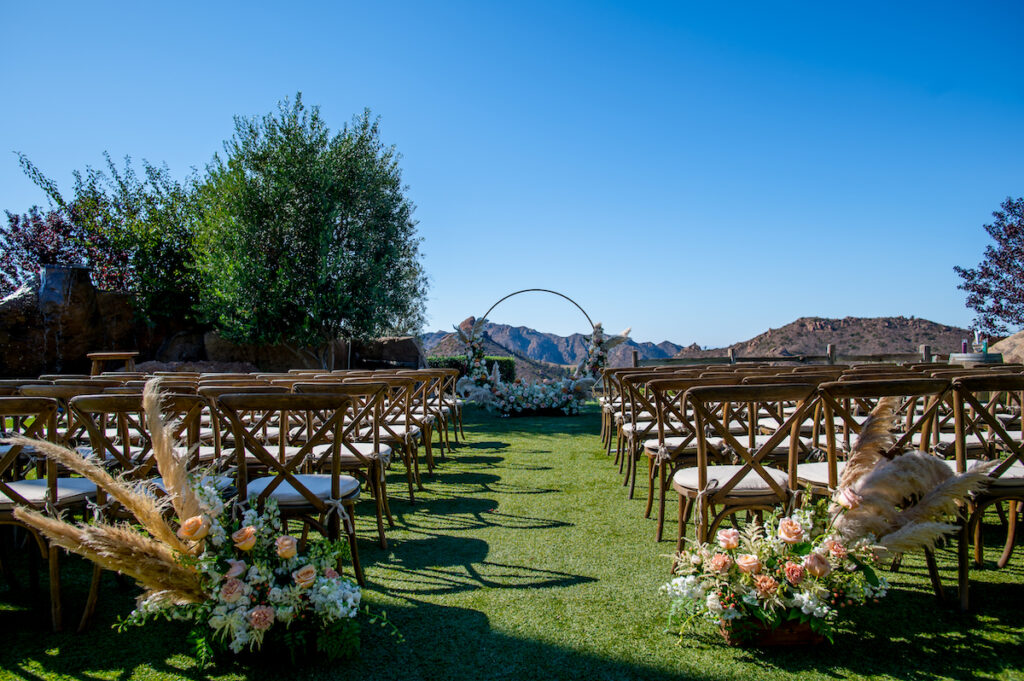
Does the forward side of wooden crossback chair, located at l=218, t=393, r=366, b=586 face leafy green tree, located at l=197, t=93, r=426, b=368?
yes

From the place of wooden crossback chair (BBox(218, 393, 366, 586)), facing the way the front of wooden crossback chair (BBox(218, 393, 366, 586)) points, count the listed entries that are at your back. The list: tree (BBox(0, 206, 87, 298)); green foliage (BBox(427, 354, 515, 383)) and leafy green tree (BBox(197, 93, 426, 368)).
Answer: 0

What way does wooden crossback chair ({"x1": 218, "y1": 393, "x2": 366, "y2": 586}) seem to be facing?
away from the camera

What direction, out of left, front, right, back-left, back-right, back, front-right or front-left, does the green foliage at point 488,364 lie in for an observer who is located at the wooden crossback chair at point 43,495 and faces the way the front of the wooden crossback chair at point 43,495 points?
front

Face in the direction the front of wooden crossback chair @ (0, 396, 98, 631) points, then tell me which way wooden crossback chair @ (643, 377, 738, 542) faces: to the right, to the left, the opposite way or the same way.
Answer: the same way

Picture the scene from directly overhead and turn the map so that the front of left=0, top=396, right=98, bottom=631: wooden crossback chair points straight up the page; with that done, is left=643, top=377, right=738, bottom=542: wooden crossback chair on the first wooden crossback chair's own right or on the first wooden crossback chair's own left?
on the first wooden crossback chair's own right

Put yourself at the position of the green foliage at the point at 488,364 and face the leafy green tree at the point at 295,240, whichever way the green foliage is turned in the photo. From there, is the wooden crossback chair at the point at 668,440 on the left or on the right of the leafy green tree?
left

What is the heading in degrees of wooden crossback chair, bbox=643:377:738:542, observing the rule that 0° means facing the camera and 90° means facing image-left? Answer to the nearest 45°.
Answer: approximately 180°

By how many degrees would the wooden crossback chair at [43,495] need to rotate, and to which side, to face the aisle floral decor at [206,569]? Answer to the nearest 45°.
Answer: approximately 90° to its right

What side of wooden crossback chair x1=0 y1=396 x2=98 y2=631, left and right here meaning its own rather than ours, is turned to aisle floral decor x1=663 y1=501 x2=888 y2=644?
right

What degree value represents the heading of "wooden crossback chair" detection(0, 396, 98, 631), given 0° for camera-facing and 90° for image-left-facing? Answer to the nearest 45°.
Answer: approximately 225°

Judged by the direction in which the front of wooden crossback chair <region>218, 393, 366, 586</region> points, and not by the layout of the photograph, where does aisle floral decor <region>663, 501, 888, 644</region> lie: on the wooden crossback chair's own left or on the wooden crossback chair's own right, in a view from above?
on the wooden crossback chair's own right

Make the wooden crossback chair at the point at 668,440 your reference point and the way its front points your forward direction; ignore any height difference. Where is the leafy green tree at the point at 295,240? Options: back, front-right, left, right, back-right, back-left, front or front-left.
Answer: front-left

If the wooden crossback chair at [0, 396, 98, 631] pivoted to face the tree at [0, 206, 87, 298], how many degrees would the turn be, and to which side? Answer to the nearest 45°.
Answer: approximately 45° to its left

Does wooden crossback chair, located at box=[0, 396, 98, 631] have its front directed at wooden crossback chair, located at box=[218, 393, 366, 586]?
no

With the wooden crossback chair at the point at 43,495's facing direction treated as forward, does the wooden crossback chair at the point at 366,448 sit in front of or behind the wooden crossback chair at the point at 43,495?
in front

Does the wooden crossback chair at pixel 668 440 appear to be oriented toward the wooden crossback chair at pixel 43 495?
no

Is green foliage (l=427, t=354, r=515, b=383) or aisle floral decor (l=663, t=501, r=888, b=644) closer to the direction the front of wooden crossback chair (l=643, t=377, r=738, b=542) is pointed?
the green foliage
